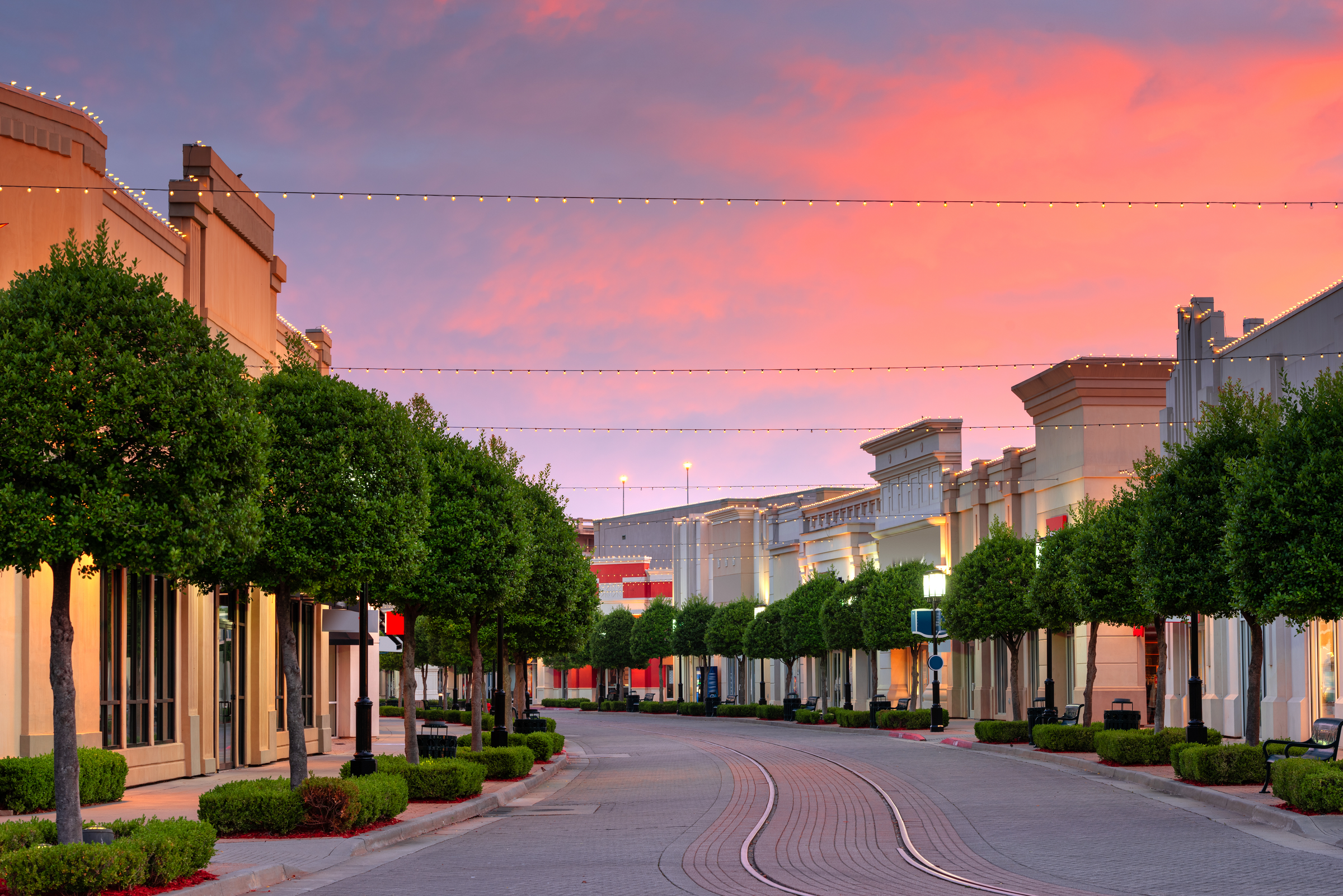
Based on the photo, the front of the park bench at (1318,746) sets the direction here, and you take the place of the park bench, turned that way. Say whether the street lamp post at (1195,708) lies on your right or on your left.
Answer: on your right

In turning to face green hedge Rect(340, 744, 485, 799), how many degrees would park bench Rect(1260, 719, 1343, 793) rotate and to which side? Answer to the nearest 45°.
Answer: approximately 45° to its right

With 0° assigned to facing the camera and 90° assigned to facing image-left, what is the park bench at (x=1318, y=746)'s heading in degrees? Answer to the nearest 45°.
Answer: approximately 45°

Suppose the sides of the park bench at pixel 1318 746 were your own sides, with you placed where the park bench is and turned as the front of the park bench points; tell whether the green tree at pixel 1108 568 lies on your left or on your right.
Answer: on your right

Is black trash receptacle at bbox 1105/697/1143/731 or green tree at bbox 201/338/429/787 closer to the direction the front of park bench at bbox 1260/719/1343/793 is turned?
the green tree

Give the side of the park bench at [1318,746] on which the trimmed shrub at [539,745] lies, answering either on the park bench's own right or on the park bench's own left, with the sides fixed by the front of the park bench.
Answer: on the park bench's own right

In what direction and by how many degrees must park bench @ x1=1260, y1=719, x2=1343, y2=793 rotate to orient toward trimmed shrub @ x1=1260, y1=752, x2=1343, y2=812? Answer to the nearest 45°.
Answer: approximately 45° to its left

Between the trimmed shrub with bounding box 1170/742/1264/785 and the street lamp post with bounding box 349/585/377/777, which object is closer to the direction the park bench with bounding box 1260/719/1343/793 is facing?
the street lamp post

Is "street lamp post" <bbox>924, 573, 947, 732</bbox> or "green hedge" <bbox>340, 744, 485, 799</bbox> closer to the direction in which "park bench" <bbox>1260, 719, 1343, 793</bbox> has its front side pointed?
the green hedge
